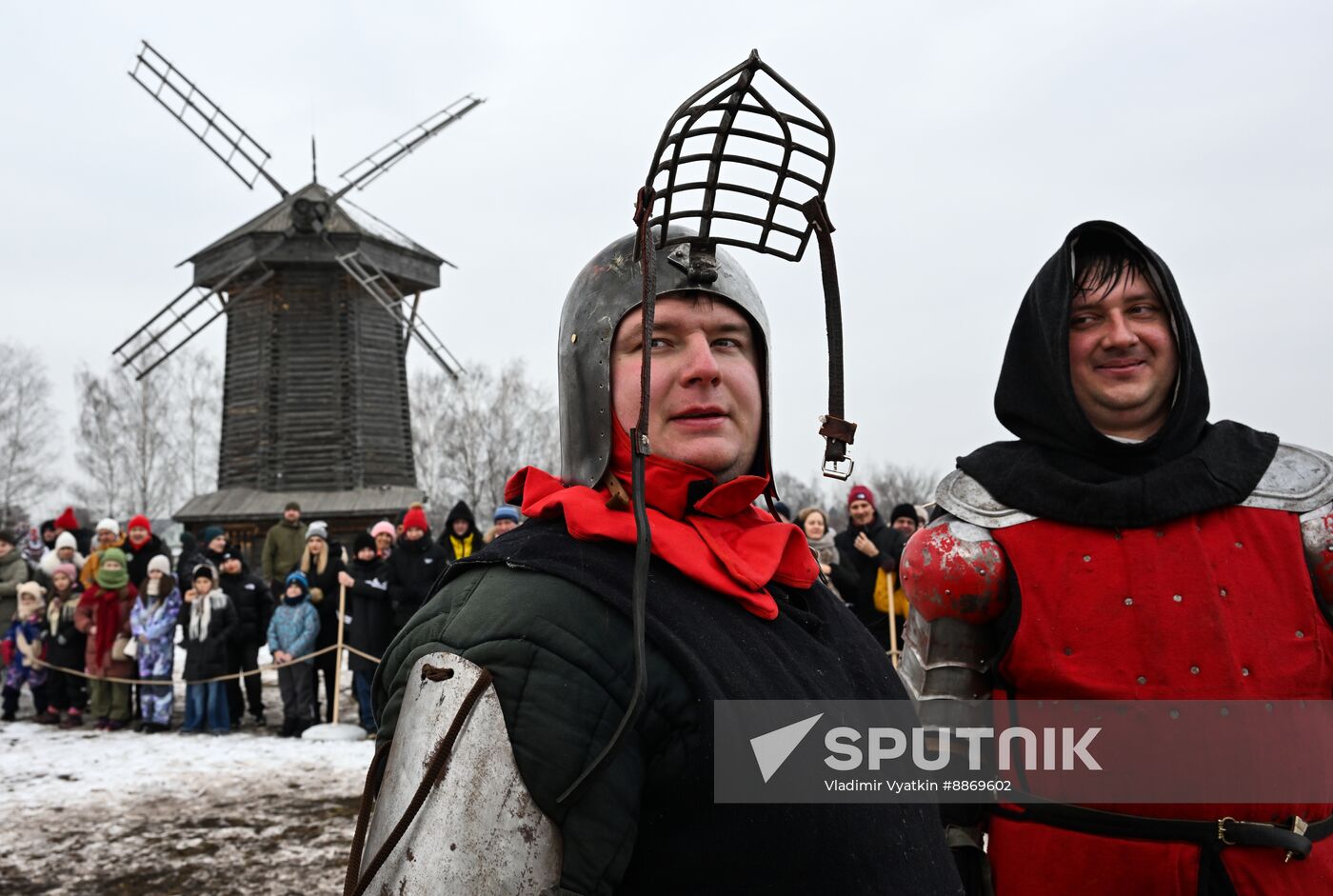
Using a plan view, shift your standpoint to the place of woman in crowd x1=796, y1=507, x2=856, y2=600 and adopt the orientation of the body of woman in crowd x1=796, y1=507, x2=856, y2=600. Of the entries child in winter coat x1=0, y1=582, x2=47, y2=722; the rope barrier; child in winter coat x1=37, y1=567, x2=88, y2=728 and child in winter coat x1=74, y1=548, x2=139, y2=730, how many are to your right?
4

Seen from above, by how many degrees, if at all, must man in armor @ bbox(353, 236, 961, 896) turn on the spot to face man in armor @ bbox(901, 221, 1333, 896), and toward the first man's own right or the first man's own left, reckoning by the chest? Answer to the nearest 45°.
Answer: approximately 90° to the first man's own left

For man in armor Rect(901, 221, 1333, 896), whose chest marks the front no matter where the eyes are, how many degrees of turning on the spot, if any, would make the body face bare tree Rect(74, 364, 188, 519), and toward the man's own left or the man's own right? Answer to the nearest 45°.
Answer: approximately 135° to the man's own right
